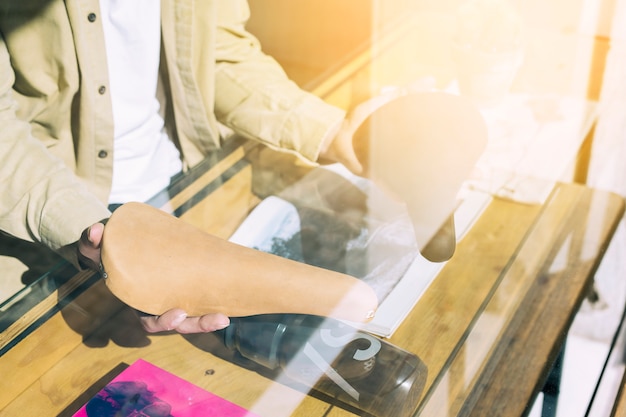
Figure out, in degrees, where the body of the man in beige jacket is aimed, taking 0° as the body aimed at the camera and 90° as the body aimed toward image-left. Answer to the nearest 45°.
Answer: approximately 315°
